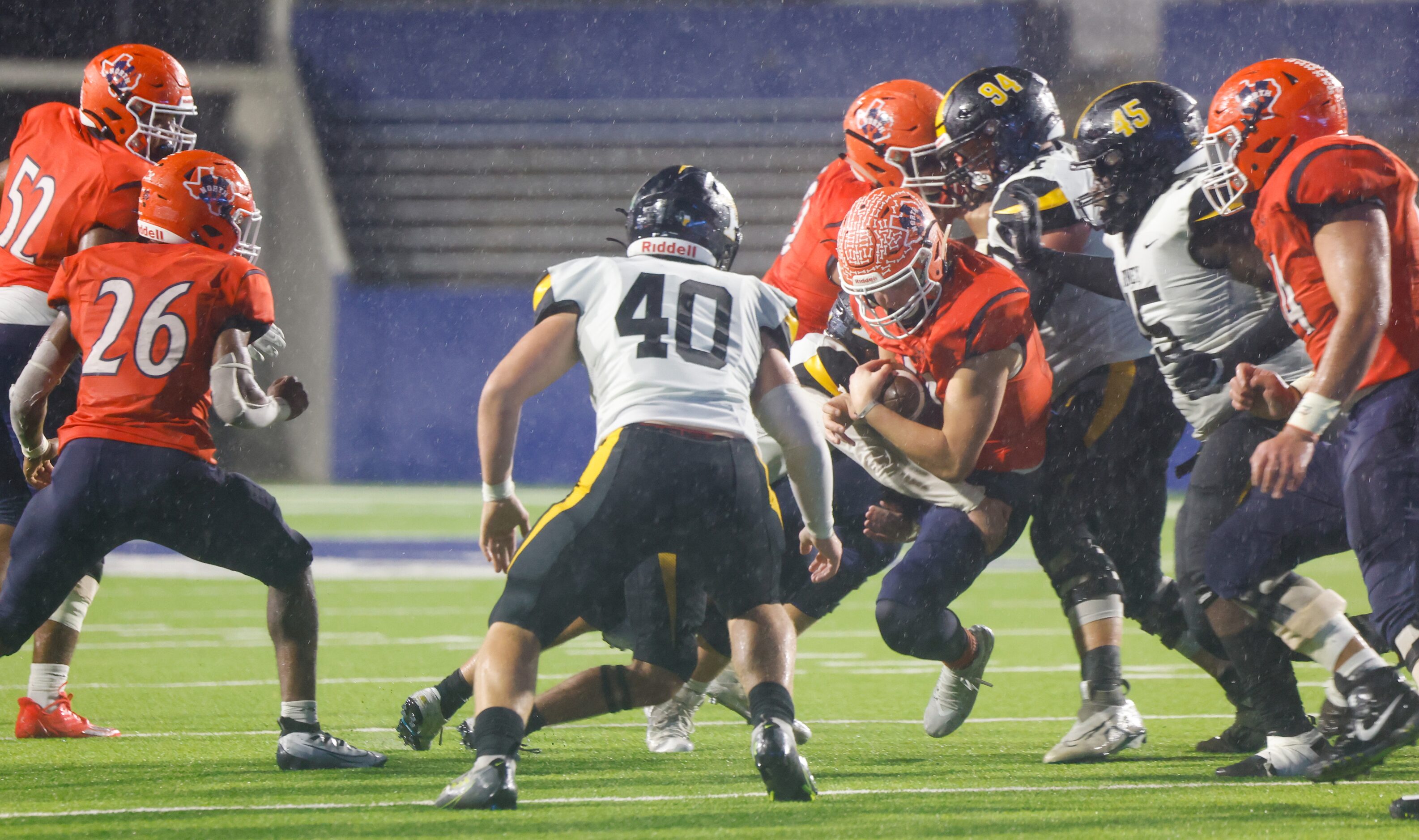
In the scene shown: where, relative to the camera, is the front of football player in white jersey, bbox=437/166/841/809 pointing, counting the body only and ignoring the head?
away from the camera

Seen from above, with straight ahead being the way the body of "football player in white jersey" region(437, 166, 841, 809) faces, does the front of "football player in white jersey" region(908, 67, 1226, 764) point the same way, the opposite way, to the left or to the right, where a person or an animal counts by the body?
to the left

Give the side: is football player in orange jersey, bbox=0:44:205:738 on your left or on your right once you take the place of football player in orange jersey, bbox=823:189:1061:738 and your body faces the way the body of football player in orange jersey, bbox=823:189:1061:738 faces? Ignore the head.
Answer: on your right

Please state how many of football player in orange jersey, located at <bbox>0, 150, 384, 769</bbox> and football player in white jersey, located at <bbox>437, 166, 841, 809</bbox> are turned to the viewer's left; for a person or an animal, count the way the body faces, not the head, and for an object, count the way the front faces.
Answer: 0

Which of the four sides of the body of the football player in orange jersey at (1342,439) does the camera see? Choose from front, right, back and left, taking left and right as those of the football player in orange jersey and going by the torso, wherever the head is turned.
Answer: left

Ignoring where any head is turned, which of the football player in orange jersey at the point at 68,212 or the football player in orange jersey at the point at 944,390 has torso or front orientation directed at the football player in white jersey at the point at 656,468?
the football player in orange jersey at the point at 944,390

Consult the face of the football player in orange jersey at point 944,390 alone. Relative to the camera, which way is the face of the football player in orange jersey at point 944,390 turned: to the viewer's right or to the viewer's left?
to the viewer's left

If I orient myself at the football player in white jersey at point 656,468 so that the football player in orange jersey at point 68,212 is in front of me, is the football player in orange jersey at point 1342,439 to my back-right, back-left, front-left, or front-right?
back-right

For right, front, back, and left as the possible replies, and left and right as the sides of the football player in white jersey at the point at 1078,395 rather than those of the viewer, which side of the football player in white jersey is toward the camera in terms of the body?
left

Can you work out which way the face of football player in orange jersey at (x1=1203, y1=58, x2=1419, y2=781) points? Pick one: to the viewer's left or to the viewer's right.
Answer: to the viewer's left

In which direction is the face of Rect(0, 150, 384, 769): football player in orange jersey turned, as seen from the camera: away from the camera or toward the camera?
away from the camera

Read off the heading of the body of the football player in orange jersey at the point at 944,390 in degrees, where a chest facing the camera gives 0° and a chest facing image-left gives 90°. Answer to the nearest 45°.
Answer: approximately 45°

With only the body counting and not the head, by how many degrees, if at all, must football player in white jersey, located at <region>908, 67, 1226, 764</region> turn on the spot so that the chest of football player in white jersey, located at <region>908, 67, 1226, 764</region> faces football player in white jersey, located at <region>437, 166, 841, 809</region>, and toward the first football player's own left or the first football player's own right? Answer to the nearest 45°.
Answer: approximately 45° to the first football player's own left
